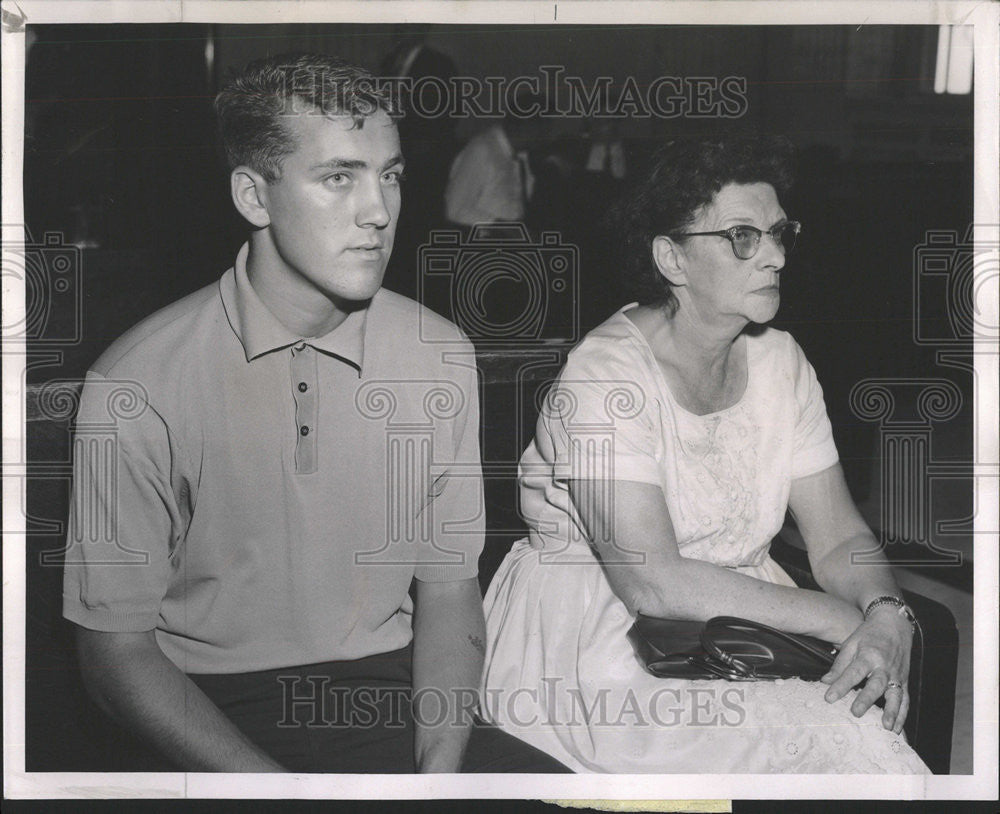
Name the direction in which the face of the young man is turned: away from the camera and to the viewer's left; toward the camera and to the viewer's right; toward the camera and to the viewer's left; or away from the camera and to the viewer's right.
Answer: toward the camera and to the viewer's right

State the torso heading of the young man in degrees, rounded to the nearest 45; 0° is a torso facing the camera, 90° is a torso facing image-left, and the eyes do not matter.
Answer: approximately 315°

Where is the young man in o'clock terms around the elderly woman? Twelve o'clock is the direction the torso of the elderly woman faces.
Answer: The young man is roughly at 4 o'clock from the elderly woman.

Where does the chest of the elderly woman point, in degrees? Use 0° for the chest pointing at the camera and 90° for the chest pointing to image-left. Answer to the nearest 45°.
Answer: approximately 315°
